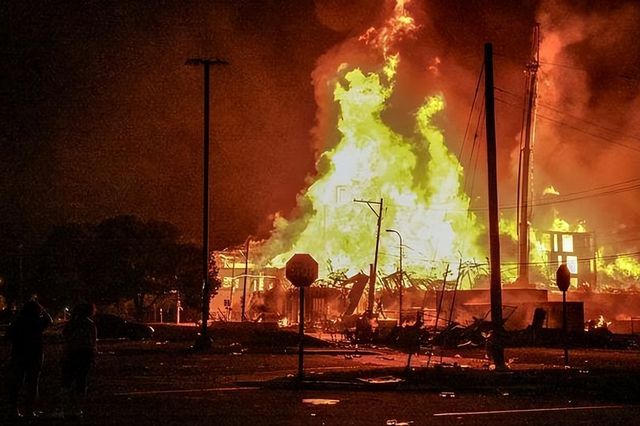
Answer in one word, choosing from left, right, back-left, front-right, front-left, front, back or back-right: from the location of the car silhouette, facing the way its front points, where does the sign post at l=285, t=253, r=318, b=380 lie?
right

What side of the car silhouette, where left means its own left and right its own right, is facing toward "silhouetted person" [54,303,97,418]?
right

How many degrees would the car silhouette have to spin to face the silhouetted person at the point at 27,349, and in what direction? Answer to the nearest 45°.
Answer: approximately 90° to its right

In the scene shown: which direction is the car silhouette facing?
to the viewer's right

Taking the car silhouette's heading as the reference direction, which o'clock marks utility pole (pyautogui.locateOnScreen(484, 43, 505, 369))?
The utility pole is roughly at 2 o'clock from the car silhouette.

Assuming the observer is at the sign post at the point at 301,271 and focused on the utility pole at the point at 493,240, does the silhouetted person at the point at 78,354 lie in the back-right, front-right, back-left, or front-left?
back-right
